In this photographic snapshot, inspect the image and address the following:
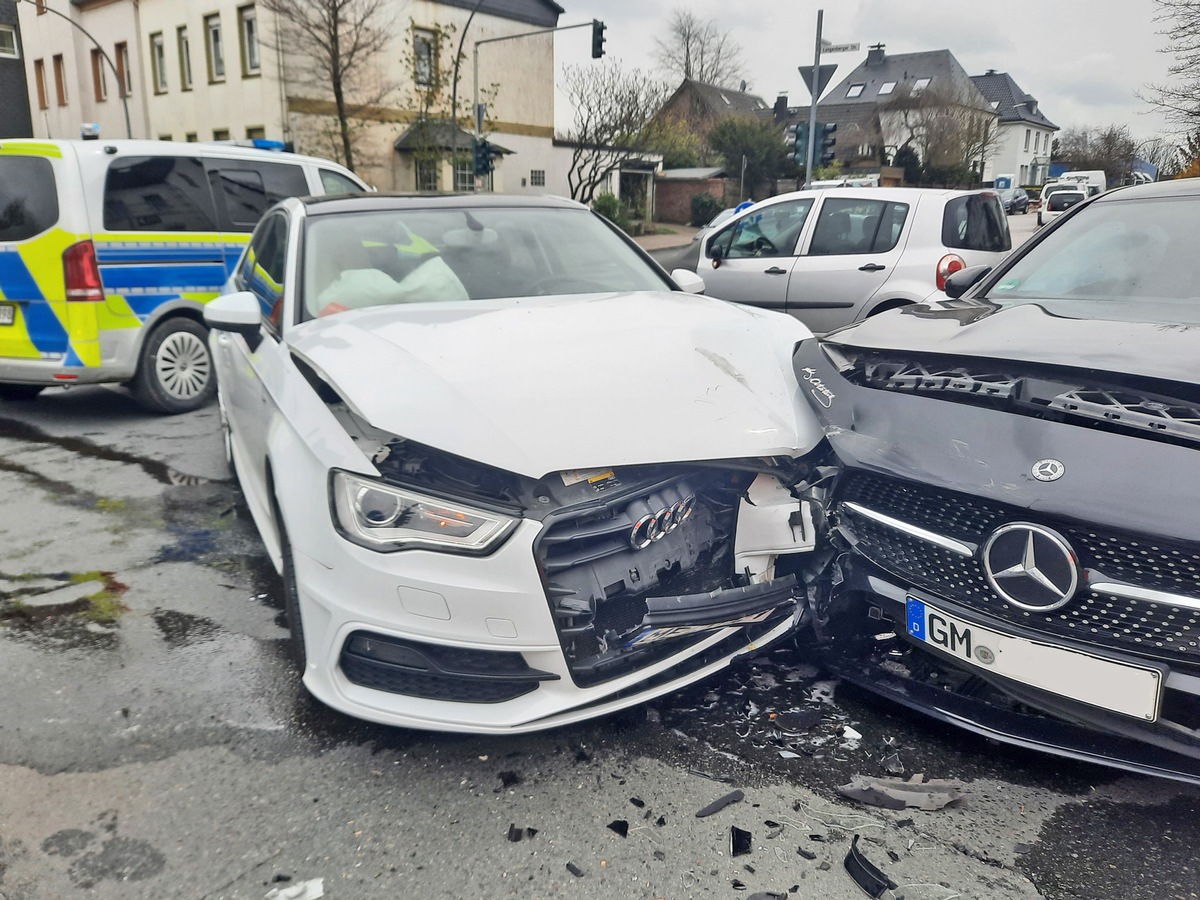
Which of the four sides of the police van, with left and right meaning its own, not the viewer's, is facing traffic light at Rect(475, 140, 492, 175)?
front

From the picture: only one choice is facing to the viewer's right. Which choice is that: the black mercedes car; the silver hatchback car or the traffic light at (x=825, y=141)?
the traffic light

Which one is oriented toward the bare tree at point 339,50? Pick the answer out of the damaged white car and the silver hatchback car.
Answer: the silver hatchback car

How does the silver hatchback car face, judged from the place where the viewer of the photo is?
facing away from the viewer and to the left of the viewer

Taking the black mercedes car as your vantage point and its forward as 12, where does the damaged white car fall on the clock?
The damaged white car is roughly at 1 o'clock from the black mercedes car.

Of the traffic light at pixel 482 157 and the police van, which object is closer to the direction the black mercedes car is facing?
the police van

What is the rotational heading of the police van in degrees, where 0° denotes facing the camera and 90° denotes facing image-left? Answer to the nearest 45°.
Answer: approximately 225°

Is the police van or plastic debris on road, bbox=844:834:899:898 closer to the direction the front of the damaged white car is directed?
the plastic debris on road

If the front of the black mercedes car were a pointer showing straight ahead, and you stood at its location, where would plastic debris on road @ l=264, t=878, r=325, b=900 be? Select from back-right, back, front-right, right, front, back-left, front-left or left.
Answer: front

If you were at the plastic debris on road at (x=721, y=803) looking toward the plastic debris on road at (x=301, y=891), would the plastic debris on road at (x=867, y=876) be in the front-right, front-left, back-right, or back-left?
back-left

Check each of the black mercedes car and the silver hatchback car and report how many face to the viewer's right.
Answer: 0

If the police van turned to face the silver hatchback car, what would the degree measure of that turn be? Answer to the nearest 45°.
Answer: approximately 45° to its right
